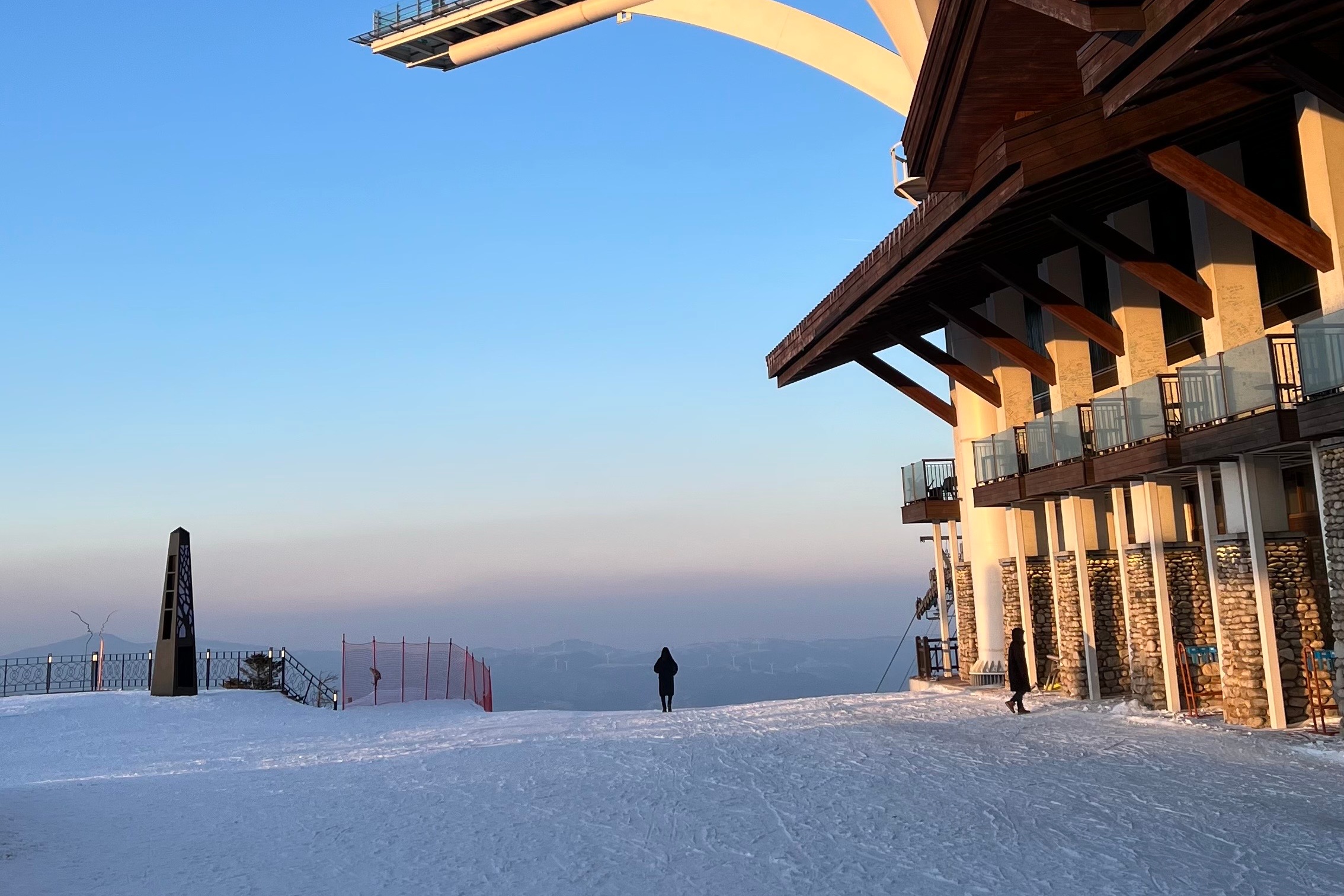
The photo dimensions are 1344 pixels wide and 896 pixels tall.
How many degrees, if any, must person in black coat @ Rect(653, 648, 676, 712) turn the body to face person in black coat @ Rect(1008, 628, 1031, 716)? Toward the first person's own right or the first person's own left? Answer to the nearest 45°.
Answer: approximately 135° to the first person's own right

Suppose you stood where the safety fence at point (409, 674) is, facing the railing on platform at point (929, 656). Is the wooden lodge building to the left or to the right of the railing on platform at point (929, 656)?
right

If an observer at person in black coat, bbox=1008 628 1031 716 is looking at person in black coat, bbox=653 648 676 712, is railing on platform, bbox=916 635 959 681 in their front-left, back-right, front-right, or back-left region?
front-right

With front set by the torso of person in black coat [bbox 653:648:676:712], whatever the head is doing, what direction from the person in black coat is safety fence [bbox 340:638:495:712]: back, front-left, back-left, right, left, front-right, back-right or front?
front-left

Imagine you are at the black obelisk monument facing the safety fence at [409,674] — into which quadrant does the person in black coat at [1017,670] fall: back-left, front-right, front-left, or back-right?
front-right

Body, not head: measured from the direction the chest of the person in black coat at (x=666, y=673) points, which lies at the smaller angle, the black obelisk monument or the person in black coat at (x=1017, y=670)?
the black obelisk monument

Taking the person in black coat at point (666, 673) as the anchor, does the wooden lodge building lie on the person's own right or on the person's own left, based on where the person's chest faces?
on the person's own right

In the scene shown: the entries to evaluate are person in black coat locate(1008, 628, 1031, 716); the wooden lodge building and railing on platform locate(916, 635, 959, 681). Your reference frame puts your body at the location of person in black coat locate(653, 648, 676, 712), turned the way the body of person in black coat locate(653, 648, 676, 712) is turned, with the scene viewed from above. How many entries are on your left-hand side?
0

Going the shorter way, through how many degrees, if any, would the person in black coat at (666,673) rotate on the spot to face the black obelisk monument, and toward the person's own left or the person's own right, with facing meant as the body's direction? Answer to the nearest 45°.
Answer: approximately 90° to the person's own left

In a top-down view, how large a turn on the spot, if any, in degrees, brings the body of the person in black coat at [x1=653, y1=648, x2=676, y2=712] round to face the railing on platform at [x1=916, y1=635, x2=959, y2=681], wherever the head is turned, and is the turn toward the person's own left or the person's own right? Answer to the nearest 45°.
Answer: approximately 45° to the person's own right

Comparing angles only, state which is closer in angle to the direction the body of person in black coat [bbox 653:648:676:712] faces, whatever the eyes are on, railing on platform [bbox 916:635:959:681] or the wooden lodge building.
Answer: the railing on platform

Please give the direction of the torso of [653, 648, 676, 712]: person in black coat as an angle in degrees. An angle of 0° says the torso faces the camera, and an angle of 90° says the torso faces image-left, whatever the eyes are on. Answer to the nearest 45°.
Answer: approximately 180°
